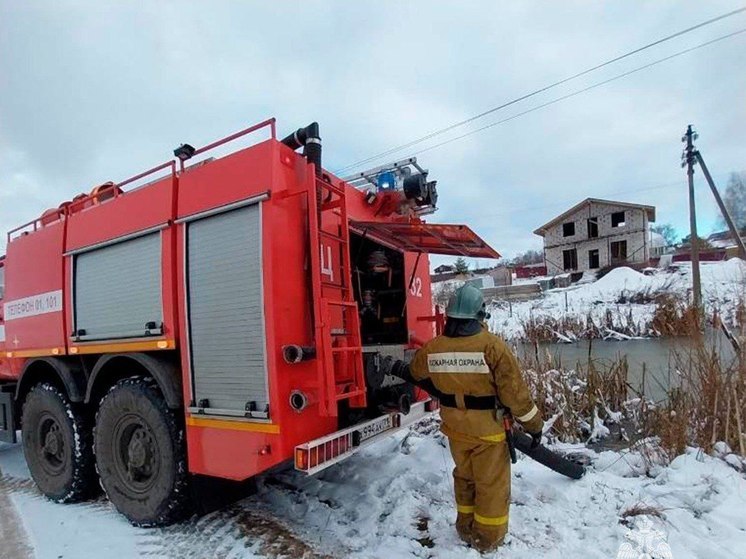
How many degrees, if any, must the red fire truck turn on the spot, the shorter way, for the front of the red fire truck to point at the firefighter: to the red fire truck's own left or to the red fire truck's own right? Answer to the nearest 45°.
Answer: approximately 180°

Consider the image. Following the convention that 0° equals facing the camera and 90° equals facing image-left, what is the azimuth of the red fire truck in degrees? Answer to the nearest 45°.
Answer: approximately 135°

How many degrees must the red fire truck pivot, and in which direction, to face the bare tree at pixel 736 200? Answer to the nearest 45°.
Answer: approximately 90° to its right

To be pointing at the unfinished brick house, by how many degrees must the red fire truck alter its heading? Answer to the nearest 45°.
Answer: approximately 90° to its right

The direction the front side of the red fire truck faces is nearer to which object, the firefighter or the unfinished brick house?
the unfinished brick house

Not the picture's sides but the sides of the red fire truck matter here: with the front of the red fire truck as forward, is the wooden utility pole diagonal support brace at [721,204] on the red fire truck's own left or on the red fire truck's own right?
on the red fire truck's own right
